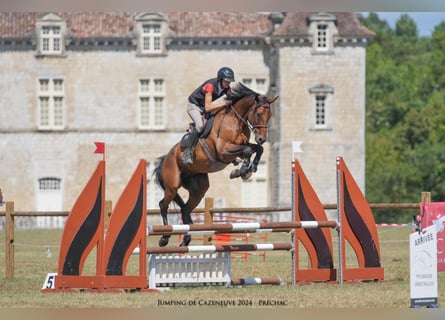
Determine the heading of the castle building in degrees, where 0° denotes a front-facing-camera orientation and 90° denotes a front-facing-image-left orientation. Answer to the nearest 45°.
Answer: approximately 0°

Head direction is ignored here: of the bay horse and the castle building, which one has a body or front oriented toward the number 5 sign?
the castle building

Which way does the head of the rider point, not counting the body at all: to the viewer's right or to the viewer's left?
to the viewer's right

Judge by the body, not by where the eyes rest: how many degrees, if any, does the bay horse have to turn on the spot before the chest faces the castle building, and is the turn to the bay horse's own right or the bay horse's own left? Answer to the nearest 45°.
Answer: approximately 135° to the bay horse's own left

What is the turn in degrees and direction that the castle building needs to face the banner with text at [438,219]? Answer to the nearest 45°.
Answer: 0° — it already faces it

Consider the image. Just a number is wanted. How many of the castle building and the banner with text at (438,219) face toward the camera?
2

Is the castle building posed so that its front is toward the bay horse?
yes

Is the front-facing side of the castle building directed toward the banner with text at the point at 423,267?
yes

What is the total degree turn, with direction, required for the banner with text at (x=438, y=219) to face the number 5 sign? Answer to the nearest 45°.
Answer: approximately 45° to its right

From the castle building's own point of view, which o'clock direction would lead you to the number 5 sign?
The number 5 sign is roughly at 12 o'clock from the castle building.
